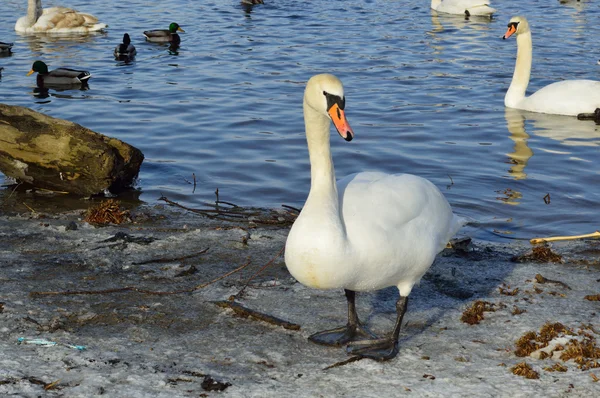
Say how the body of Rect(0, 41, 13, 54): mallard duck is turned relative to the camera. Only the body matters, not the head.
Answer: to the viewer's left

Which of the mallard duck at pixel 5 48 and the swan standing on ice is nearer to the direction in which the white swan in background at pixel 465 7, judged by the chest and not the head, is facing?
the mallard duck

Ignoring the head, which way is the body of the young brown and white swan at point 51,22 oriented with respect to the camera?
to the viewer's left

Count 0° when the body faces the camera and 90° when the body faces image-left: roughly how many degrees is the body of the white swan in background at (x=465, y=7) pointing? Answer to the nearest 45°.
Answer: approximately 90°

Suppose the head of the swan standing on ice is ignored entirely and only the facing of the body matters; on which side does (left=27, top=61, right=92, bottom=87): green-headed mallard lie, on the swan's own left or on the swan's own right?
on the swan's own right

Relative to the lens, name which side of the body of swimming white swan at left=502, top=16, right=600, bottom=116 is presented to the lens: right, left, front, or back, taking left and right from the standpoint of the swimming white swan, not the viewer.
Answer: left

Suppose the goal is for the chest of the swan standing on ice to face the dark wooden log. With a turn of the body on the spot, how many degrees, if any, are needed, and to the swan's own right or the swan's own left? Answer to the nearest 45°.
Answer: approximately 90° to the swan's own right

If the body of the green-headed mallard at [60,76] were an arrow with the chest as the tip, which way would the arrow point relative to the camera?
to the viewer's left

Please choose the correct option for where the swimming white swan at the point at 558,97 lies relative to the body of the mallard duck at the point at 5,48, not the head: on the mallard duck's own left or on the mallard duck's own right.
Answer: on the mallard duck's own left

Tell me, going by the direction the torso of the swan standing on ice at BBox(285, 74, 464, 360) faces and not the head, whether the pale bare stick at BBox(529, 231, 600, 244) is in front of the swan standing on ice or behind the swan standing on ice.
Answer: behind

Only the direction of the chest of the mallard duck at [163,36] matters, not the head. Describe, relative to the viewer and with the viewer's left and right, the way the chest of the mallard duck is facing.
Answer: facing to the right of the viewer

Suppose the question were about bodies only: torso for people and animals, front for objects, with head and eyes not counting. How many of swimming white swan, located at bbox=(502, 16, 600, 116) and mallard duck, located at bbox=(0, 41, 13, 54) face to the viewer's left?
2
